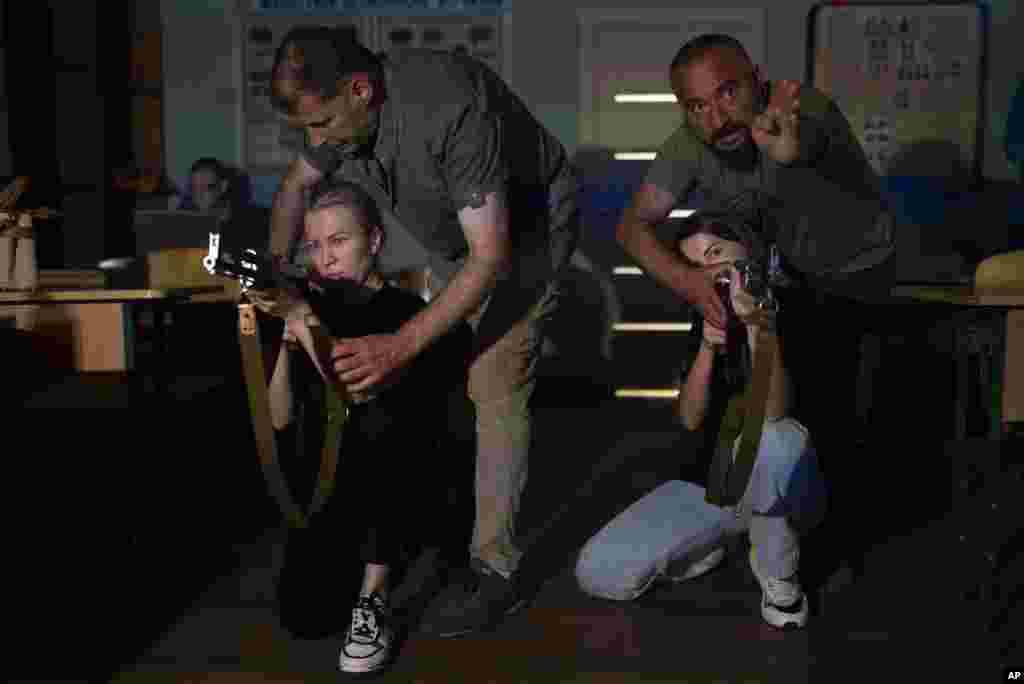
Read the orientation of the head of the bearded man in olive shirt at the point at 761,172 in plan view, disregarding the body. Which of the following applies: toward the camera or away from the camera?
toward the camera

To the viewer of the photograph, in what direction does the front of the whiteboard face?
facing the viewer

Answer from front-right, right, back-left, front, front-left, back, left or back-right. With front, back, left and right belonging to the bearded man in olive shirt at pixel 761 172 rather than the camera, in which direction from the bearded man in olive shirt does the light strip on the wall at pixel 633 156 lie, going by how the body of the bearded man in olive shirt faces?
back-right

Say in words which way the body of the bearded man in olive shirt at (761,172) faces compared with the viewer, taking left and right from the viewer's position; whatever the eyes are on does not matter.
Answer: facing the viewer and to the left of the viewer

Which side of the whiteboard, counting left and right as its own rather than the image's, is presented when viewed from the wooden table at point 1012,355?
front
